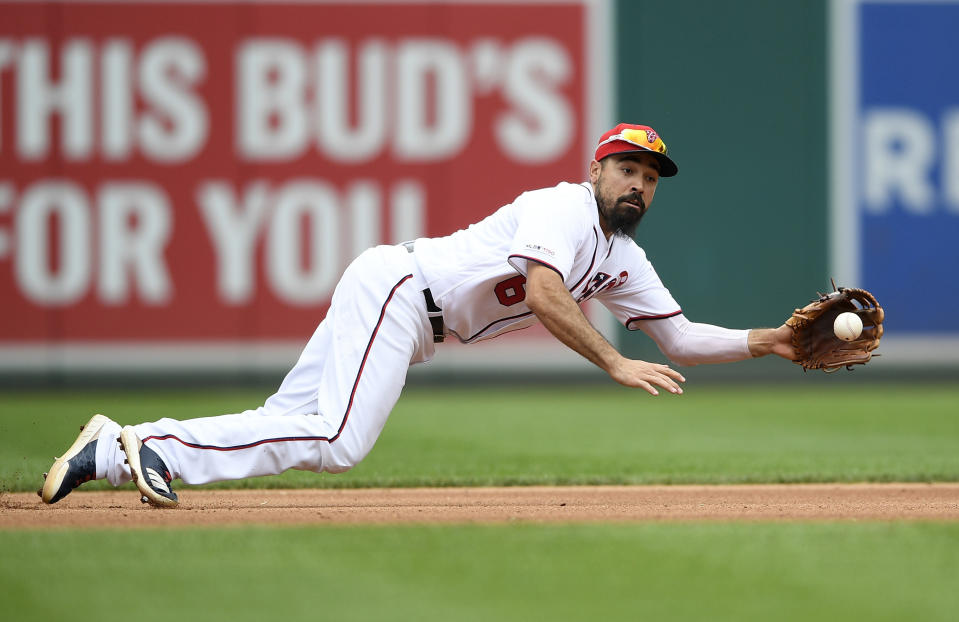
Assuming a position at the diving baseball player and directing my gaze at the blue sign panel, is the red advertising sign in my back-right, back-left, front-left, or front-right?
front-left

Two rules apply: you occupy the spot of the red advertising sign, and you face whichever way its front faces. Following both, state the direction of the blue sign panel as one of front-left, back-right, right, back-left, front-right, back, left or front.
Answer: left

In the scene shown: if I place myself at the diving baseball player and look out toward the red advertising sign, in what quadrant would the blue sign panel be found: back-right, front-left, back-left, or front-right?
front-right

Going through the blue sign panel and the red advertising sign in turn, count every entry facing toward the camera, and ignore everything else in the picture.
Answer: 2

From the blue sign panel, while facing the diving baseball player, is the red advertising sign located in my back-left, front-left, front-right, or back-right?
front-right

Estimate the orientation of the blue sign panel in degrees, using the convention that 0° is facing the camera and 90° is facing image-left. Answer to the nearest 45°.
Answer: approximately 0°

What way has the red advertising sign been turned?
toward the camera

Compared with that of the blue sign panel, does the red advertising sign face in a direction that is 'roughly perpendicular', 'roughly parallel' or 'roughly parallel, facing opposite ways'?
roughly parallel

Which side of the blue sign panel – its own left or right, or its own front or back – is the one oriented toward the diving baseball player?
front

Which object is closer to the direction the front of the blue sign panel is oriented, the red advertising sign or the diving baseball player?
the diving baseball player

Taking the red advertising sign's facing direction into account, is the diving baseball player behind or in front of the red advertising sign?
in front

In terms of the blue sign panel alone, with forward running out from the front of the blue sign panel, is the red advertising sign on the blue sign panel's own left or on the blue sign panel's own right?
on the blue sign panel's own right
